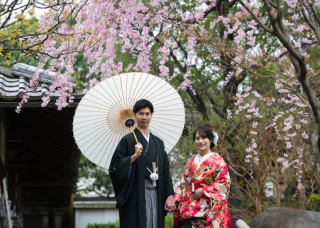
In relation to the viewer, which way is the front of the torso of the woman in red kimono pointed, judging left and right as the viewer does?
facing the viewer and to the left of the viewer

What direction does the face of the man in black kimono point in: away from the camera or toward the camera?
toward the camera

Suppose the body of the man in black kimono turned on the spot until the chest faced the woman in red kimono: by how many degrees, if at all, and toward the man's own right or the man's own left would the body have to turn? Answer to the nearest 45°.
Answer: approximately 45° to the man's own left

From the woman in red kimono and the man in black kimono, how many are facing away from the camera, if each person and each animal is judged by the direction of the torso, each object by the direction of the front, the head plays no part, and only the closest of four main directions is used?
0

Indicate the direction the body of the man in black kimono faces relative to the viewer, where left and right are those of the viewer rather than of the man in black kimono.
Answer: facing the viewer and to the right of the viewer

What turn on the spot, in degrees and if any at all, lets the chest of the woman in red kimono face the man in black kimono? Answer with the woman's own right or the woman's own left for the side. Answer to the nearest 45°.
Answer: approximately 45° to the woman's own right
